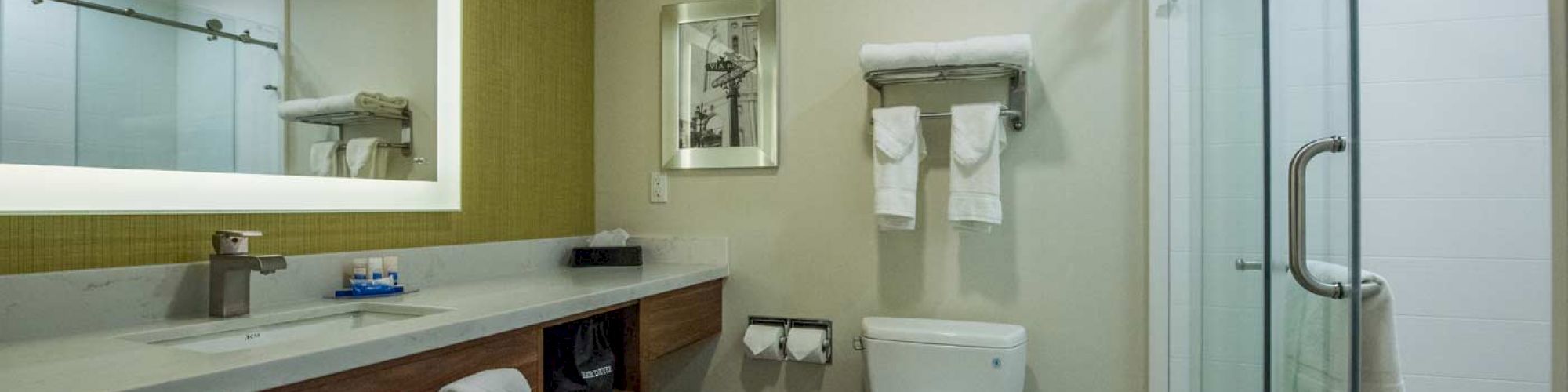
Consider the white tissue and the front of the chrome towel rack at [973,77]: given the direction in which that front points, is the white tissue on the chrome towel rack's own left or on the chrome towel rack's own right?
on the chrome towel rack's own right

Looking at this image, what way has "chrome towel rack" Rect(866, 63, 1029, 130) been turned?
toward the camera

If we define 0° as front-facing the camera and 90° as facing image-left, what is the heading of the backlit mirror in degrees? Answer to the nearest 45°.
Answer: approximately 315°

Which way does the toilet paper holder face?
toward the camera

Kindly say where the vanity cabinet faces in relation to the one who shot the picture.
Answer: facing the viewer and to the right of the viewer

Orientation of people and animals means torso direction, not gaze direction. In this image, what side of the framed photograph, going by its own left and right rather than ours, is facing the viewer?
front

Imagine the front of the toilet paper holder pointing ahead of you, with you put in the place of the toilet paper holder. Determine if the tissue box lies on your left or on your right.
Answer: on your right

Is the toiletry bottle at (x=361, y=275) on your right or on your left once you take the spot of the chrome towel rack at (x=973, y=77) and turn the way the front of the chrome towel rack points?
on your right
